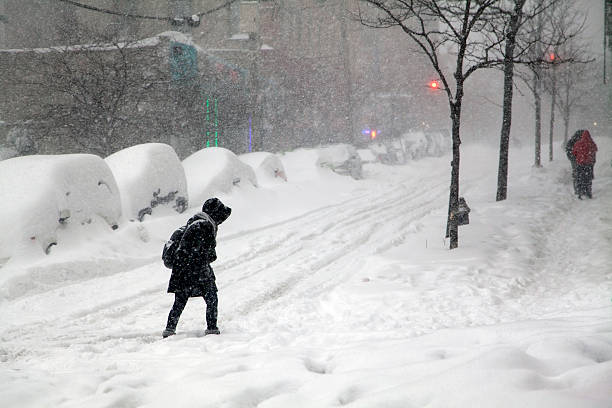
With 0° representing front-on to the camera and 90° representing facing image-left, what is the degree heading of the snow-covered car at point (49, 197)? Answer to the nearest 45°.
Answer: approximately 225°

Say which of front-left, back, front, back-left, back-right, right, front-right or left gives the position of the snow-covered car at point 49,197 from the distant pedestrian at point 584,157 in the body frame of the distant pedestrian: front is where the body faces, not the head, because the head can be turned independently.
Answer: back-left

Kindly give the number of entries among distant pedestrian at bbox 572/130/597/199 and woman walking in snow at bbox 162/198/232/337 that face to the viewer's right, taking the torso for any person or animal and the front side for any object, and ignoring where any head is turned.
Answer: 1

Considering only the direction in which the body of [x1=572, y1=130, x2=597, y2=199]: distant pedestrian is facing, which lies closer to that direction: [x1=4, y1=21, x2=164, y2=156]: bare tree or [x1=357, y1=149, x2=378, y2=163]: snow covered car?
the snow covered car

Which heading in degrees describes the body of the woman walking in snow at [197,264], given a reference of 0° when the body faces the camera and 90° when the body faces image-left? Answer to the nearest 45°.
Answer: approximately 270°

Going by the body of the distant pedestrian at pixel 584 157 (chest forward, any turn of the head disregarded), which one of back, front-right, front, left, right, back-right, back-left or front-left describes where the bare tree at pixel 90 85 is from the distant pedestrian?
left

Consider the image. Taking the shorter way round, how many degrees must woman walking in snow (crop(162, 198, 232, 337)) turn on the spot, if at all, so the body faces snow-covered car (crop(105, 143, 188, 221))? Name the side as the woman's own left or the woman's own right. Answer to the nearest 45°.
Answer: approximately 90° to the woman's own left

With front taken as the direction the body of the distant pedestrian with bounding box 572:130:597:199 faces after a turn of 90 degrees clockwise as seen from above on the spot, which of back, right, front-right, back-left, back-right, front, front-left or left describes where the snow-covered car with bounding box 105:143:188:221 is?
back-right

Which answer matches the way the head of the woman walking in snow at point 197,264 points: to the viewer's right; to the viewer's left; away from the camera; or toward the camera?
to the viewer's right

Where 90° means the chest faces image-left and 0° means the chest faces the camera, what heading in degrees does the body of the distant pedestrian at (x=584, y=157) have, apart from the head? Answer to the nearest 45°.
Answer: approximately 180°
